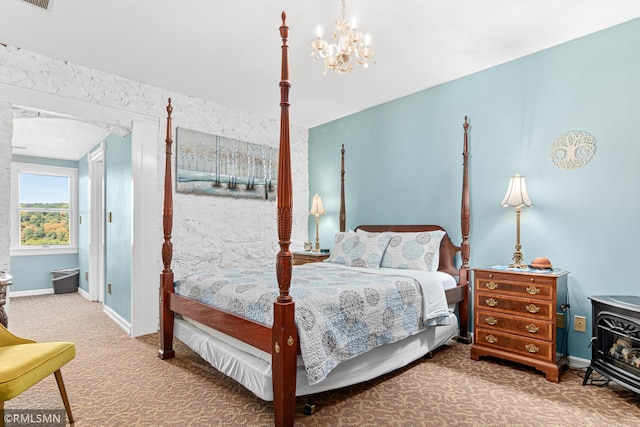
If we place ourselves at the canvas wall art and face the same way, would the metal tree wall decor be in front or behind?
in front

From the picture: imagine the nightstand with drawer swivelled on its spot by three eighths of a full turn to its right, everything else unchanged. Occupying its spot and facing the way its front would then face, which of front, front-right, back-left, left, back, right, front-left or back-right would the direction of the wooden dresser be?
back-right

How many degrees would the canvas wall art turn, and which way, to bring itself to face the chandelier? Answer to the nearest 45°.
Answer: approximately 45° to its right

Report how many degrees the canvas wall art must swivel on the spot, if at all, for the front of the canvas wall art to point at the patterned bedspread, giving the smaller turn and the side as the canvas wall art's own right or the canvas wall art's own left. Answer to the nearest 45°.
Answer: approximately 45° to the canvas wall art's own right

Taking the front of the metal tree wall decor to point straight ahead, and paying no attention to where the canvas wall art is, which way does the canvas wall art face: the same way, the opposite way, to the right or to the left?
to the left

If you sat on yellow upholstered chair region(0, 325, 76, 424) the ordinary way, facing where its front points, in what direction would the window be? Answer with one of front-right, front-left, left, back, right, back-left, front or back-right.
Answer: back-left
